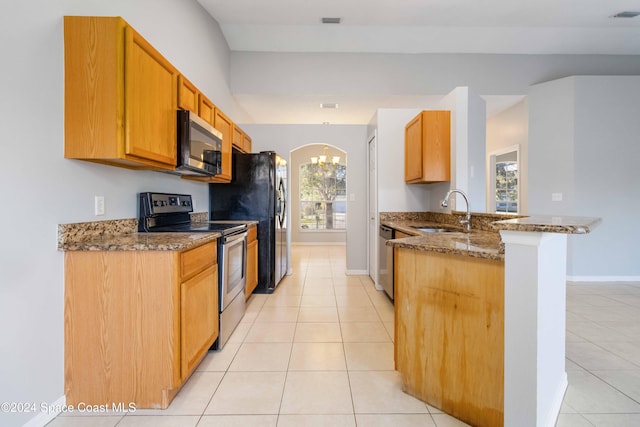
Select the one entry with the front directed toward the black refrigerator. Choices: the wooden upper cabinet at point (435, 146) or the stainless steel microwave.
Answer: the wooden upper cabinet

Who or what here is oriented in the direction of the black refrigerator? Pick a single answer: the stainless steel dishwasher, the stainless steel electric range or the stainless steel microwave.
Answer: the stainless steel dishwasher

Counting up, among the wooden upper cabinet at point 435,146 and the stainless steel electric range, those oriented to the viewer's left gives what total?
1

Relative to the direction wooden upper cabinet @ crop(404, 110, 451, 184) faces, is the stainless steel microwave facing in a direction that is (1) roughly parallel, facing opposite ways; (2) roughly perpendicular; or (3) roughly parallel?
roughly parallel, facing opposite ways

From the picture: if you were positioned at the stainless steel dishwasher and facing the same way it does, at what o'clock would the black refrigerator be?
The black refrigerator is roughly at 12 o'clock from the stainless steel dishwasher.

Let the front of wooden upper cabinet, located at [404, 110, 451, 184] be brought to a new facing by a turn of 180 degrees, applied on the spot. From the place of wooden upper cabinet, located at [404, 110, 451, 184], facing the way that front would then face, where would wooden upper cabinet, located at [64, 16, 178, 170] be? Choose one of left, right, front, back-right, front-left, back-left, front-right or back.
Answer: back-right

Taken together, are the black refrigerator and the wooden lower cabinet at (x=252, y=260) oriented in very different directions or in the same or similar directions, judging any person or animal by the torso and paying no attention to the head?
same or similar directions

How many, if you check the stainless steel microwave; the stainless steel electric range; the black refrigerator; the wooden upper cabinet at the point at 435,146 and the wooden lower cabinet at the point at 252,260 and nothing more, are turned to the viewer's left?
1

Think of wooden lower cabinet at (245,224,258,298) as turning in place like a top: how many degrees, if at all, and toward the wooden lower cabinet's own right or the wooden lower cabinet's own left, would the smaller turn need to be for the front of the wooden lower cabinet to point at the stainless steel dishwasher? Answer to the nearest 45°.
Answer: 0° — it already faces it

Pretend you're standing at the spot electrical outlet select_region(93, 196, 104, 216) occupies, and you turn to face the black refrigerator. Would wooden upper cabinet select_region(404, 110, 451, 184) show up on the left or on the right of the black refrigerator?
right

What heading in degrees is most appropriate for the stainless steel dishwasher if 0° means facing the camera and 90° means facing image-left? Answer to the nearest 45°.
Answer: approximately 90°

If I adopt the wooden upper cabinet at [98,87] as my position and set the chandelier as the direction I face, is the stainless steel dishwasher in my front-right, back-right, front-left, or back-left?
front-right

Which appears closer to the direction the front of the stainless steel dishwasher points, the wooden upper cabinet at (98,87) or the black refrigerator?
the black refrigerator

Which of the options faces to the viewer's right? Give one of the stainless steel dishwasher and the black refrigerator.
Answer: the black refrigerator

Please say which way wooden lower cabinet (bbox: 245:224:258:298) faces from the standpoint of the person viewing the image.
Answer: facing to the right of the viewer

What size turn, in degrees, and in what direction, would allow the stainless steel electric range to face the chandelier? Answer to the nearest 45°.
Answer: approximately 90° to its left

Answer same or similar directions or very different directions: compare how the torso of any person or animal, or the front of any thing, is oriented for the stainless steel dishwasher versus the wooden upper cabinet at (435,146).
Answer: same or similar directions

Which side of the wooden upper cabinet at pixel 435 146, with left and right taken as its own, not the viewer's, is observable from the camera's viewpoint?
left

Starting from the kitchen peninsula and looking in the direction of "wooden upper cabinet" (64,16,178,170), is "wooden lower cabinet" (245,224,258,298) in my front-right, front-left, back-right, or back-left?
front-right
